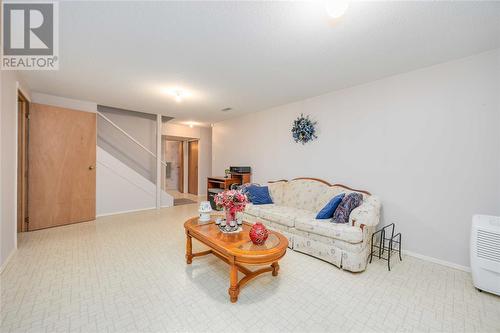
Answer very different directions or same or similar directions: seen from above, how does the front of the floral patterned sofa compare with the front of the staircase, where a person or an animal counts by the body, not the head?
very different directions

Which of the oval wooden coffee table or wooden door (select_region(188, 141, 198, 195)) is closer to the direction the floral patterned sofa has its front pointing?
the oval wooden coffee table

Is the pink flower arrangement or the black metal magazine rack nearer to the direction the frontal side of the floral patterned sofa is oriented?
the pink flower arrangement

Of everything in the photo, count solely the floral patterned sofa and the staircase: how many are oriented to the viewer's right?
1

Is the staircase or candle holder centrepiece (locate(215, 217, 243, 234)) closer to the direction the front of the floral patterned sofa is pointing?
the candle holder centrepiece

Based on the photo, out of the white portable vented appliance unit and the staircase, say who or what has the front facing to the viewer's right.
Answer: the staircase

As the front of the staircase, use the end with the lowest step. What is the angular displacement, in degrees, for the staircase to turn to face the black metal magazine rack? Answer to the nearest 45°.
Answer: approximately 45° to its right

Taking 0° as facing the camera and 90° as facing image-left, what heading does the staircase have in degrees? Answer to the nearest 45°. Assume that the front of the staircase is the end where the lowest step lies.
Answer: approximately 270°

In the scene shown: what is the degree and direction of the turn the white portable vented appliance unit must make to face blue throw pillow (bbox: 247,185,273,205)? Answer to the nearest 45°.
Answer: approximately 45° to its right

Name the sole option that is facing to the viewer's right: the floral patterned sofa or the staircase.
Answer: the staircase

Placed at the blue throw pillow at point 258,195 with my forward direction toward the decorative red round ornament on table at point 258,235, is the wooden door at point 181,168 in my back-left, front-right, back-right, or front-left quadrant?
back-right
